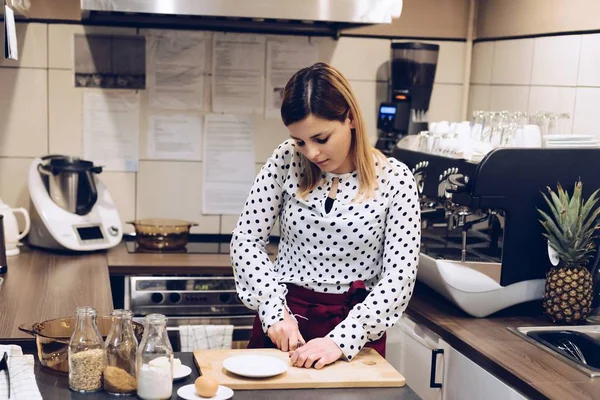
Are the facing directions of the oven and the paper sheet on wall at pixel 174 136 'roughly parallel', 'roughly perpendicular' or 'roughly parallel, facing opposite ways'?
roughly parallel

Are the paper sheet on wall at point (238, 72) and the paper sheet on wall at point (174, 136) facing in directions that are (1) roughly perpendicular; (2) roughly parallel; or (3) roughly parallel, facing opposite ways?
roughly parallel

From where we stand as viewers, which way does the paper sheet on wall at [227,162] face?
facing the viewer

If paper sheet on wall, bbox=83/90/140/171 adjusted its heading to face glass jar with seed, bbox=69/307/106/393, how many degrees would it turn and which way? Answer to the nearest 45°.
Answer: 0° — it already faces it

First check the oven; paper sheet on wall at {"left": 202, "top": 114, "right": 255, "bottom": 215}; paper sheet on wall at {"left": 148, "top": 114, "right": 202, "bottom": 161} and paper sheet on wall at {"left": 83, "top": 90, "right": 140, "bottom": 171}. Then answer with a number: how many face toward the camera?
4

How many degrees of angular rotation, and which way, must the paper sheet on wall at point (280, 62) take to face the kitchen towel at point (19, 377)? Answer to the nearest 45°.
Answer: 0° — it already faces it

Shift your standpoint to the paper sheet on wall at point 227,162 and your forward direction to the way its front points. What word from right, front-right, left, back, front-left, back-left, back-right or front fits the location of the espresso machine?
front-left

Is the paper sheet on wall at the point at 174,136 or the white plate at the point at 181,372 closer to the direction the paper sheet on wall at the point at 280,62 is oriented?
the white plate

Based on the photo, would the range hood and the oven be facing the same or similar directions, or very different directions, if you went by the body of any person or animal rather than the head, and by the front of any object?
same or similar directions

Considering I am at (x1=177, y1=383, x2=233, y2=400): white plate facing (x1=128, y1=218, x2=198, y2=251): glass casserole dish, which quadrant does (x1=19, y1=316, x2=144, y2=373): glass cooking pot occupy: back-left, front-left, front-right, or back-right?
front-left

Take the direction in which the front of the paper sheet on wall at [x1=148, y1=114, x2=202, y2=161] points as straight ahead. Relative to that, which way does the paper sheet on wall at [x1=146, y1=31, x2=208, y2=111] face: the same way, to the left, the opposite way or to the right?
the same way

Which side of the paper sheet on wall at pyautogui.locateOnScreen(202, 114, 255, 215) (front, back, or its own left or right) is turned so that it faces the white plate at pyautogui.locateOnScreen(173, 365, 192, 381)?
front

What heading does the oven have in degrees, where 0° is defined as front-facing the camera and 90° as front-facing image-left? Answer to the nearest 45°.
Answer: approximately 0°

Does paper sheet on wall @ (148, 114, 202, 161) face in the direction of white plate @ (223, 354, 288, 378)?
yes

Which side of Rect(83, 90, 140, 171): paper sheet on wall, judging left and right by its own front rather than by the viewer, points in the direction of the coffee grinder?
left

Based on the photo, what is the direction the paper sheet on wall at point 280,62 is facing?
toward the camera

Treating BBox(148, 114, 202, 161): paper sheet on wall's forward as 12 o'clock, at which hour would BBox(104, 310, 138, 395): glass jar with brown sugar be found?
The glass jar with brown sugar is roughly at 12 o'clock from the paper sheet on wall.

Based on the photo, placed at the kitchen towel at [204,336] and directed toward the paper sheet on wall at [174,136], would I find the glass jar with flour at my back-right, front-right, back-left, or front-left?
back-left
